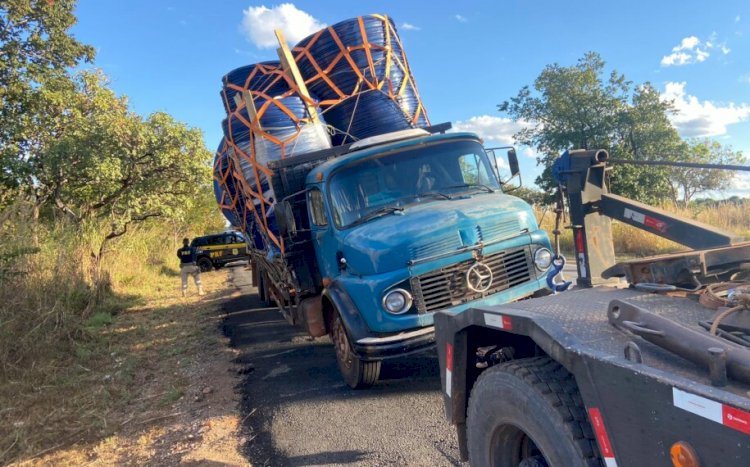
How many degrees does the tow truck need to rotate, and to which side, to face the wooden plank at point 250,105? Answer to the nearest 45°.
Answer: approximately 180°

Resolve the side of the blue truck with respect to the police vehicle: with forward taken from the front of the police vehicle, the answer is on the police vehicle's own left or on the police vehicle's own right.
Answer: on the police vehicle's own left

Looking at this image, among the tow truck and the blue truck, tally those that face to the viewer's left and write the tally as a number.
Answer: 0

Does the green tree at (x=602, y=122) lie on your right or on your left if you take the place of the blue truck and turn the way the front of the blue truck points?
on your left

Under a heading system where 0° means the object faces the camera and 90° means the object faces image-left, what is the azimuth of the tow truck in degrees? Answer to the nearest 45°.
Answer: approximately 315°

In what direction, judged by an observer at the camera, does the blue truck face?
facing the viewer and to the right of the viewer

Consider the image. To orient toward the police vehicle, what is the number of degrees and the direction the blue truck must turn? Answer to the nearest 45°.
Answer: approximately 180°

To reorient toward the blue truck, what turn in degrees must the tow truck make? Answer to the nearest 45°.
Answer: approximately 180°
